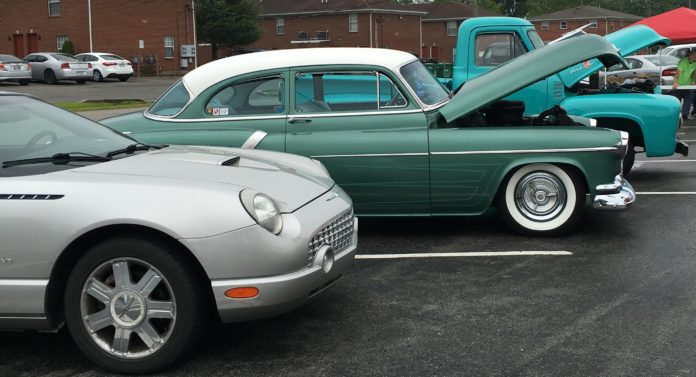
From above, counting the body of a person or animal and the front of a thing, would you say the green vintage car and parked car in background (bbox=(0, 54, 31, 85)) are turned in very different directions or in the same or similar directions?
very different directions

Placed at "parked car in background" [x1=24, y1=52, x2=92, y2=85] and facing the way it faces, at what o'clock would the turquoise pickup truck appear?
The turquoise pickup truck is roughly at 7 o'clock from the parked car in background.

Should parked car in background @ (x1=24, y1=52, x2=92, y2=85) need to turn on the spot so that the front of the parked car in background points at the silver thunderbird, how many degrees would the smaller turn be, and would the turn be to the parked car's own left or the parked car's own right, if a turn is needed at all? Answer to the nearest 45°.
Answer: approximately 135° to the parked car's own left

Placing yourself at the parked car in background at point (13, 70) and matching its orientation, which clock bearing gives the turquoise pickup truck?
The turquoise pickup truck is roughly at 7 o'clock from the parked car in background.

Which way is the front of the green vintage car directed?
to the viewer's right

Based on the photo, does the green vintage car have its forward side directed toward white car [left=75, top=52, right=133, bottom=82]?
no

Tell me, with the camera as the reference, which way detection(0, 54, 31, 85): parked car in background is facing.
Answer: facing away from the viewer and to the left of the viewer

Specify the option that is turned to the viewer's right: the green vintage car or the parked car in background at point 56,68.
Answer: the green vintage car

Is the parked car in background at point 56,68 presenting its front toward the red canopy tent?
no

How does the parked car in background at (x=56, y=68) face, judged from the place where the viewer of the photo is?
facing away from the viewer and to the left of the viewer

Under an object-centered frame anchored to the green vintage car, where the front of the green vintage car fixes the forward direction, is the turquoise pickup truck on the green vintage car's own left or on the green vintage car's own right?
on the green vintage car's own left

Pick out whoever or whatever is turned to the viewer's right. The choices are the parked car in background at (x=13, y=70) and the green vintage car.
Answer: the green vintage car

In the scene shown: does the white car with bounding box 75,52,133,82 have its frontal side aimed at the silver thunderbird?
no

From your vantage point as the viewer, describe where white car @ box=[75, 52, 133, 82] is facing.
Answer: facing away from the viewer and to the left of the viewer
